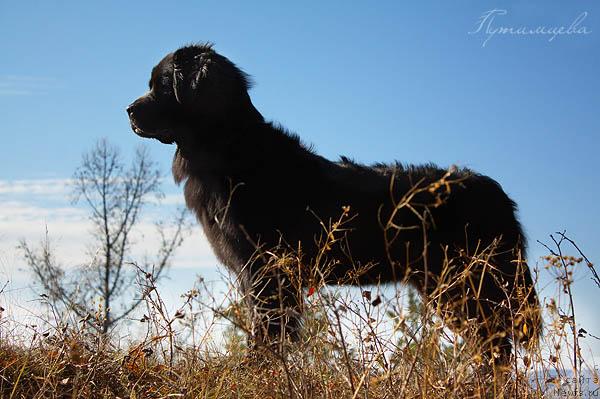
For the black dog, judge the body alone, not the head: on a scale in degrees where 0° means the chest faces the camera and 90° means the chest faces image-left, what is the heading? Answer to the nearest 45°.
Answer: approximately 90°
